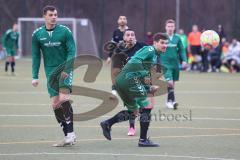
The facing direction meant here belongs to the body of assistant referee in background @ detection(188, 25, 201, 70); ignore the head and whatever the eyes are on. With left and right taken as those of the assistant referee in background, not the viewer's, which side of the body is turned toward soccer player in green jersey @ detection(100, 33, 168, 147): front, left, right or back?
front

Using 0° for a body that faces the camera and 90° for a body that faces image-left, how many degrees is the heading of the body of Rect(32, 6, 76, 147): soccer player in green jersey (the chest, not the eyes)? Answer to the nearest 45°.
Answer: approximately 0°

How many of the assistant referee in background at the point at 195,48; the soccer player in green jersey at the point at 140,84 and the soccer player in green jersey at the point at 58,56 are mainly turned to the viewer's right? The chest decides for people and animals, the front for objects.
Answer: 1

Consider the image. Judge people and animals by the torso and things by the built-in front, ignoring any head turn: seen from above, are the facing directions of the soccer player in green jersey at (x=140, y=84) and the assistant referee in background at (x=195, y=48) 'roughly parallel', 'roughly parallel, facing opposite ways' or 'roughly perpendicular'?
roughly perpendicular
